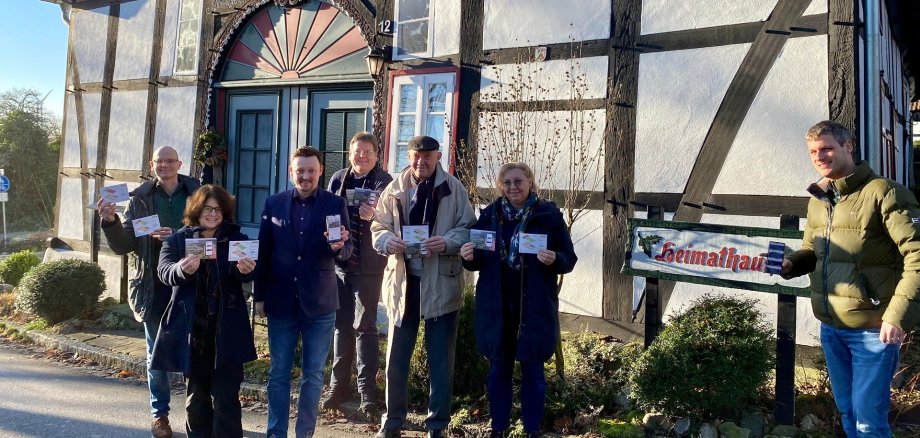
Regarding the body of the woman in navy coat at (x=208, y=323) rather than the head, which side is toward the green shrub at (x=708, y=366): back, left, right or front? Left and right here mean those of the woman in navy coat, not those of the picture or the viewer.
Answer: left

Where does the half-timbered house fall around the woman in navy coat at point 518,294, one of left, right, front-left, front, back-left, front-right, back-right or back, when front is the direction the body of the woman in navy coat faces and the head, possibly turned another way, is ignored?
back

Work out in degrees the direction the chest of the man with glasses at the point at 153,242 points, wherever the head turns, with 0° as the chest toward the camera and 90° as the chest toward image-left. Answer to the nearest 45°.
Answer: approximately 0°

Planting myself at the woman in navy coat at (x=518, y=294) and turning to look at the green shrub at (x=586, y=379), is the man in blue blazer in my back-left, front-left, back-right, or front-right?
back-left

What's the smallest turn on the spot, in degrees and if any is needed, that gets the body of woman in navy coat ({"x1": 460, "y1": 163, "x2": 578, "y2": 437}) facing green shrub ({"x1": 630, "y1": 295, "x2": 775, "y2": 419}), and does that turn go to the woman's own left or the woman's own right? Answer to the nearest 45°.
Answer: approximately 90° to the woman's own left

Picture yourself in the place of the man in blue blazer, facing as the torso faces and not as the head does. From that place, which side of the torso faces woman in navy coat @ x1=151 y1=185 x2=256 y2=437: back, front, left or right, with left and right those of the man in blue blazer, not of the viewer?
right

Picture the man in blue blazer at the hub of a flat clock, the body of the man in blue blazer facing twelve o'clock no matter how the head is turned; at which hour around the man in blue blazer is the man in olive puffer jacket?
The man in olive puffer jacket is roughly at 10 o'clock from the man in blue blazer.

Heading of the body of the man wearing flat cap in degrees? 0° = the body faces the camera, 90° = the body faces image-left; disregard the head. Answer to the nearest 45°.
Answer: approximately 0°

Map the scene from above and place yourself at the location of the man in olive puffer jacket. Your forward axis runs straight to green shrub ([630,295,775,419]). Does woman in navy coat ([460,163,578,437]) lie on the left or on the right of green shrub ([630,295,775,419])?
left
